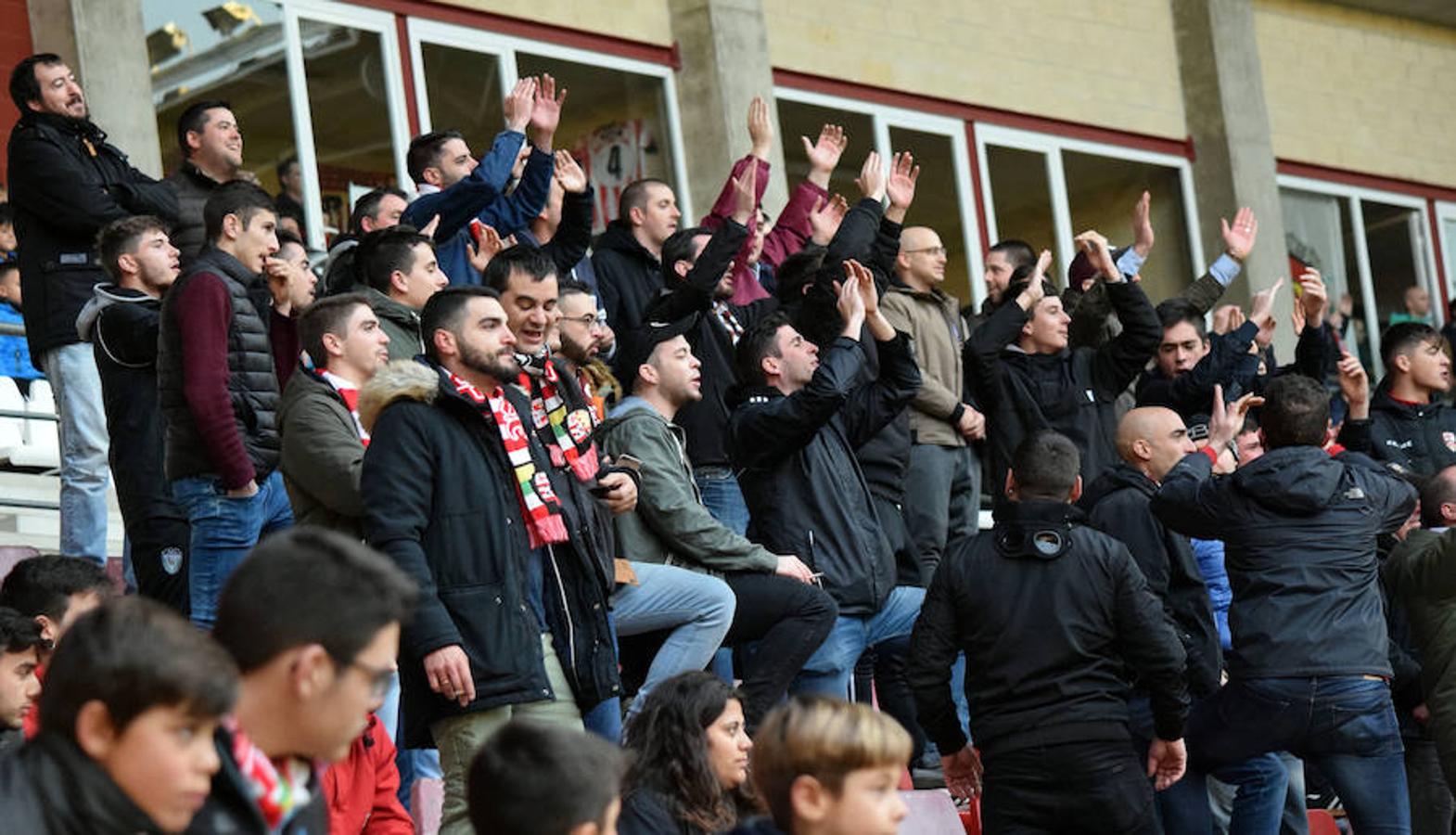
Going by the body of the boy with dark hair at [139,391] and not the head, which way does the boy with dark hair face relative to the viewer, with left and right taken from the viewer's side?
facing to the right of the viewer

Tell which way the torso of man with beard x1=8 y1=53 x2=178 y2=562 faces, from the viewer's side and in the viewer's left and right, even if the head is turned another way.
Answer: facing the viewer and to the right of the viewer

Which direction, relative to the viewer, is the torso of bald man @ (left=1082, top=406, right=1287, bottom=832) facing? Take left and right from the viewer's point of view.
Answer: facing to the right of the viewer

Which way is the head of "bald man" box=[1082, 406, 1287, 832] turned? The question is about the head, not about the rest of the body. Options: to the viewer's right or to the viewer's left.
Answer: to the viewer's right

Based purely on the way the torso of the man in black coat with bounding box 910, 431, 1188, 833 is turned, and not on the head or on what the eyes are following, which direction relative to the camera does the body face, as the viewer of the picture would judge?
away from the camera

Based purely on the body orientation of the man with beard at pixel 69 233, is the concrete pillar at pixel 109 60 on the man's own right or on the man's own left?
on the man's own left

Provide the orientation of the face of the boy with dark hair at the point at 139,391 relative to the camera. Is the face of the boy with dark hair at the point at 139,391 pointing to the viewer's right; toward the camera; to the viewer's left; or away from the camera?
to the viewer's right

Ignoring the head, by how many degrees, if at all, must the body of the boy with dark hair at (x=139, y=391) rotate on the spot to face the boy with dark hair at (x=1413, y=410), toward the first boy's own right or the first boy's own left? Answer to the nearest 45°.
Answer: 0° — they already face them

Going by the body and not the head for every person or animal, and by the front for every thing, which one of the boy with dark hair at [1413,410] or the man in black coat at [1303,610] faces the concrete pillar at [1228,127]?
the man in black coat

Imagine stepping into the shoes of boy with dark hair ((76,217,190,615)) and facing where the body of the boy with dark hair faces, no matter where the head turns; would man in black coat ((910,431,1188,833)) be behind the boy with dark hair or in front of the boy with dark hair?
in front

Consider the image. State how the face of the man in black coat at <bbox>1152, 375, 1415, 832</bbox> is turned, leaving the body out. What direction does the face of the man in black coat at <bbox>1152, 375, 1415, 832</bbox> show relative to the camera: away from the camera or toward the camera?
away from the camera

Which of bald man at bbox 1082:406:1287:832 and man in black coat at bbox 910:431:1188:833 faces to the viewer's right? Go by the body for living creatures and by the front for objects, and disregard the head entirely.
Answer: the bald man

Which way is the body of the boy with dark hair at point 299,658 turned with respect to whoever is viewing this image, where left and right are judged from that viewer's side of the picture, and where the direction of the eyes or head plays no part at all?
facing to the right of the viewer
